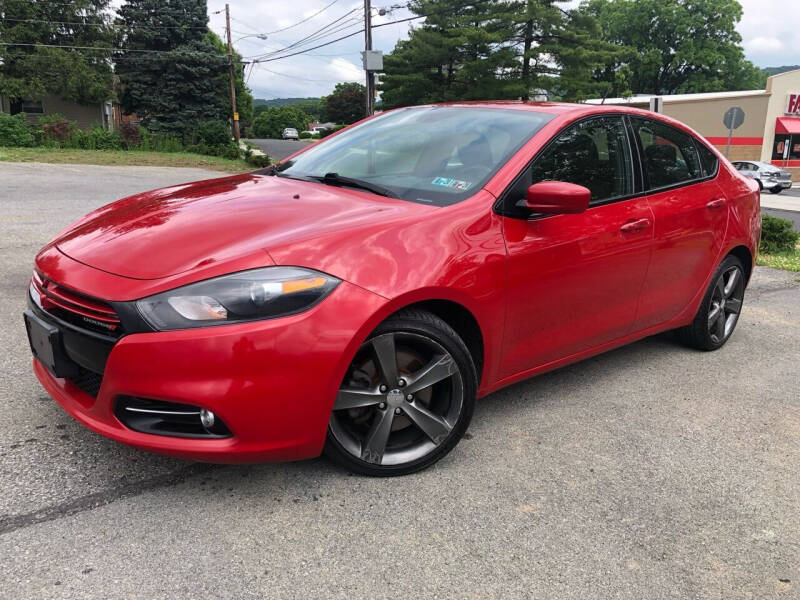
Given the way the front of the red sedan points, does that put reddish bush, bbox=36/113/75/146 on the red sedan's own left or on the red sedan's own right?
on the red sedan's own right

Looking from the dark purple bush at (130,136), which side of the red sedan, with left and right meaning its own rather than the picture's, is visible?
right

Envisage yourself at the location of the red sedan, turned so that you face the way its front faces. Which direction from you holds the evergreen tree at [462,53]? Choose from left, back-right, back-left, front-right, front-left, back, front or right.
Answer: back-right

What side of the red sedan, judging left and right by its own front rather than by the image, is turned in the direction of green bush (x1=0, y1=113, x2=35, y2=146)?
right

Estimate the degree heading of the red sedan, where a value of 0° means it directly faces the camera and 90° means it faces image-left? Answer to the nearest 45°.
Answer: approximately 45°

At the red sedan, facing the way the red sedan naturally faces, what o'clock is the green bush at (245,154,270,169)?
The green bush is roughly at 4 o'clock from the red sedan.

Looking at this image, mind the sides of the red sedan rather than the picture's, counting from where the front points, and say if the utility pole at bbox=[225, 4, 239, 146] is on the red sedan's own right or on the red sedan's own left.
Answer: on the red sedan's own right

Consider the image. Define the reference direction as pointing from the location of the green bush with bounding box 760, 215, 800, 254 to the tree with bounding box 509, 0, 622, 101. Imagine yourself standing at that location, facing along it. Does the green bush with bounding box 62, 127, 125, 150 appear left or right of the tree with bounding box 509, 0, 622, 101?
left
